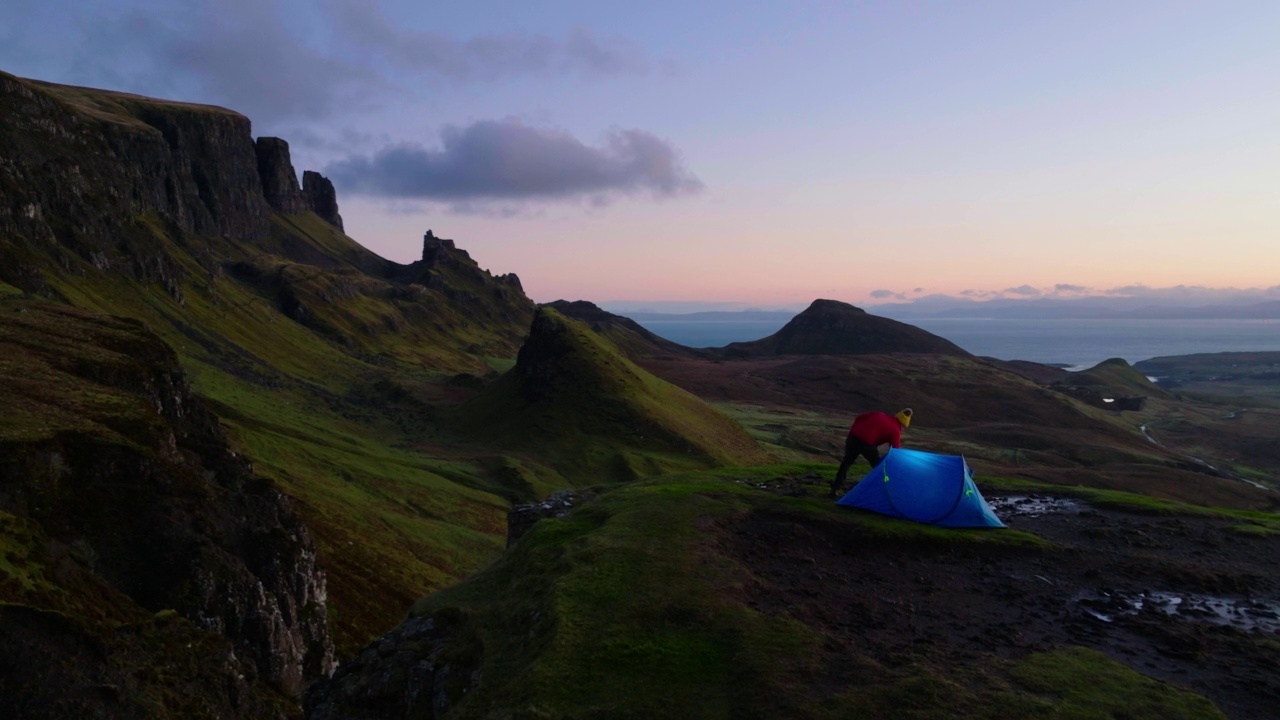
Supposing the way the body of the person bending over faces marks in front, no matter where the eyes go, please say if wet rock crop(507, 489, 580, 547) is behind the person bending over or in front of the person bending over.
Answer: behind

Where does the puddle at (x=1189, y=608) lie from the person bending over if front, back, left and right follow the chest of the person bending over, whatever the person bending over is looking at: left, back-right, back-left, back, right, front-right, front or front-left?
front-right

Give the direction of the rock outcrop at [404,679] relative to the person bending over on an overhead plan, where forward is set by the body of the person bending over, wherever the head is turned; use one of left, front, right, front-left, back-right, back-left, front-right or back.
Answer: back-right

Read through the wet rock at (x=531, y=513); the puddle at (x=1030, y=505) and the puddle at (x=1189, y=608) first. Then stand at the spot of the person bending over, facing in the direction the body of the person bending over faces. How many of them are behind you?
1

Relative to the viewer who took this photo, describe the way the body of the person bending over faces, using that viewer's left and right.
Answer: facing to the right of the viewer

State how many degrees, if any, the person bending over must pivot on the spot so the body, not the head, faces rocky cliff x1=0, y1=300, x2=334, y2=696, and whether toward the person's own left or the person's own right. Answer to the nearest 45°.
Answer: approximately 135° to the person's own right

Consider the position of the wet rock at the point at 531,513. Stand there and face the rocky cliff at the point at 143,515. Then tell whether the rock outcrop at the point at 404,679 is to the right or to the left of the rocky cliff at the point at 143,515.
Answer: left

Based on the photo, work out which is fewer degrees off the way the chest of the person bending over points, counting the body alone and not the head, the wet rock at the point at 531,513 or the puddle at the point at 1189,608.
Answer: the puddle

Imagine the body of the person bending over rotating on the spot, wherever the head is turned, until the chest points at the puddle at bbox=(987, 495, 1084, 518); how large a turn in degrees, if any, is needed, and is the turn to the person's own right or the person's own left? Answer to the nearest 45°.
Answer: approximately 45° to the person's own left
